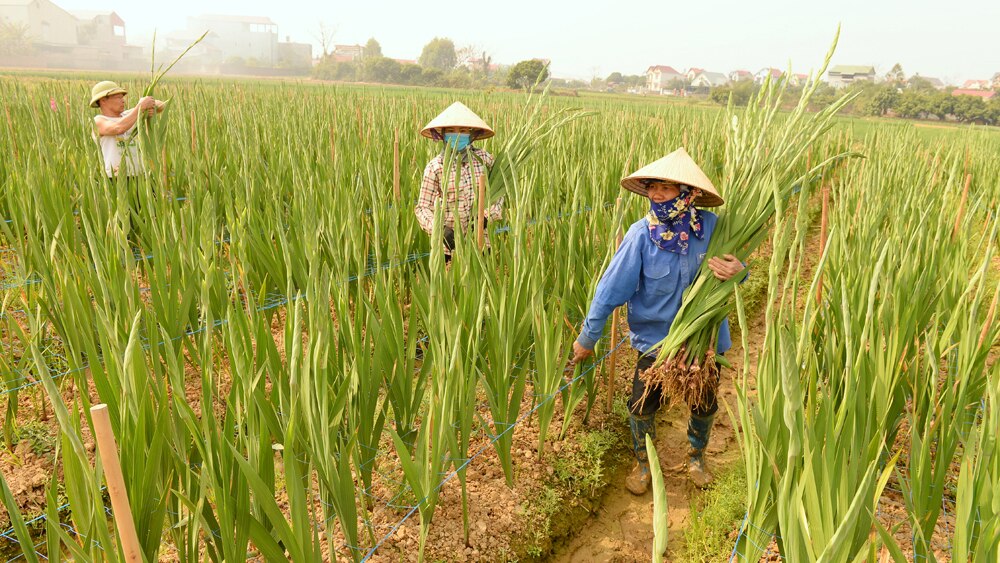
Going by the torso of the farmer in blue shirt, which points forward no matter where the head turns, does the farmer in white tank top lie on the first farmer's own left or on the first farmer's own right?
on the first farmer's own right

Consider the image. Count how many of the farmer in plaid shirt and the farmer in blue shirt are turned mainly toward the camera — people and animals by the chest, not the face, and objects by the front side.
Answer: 2

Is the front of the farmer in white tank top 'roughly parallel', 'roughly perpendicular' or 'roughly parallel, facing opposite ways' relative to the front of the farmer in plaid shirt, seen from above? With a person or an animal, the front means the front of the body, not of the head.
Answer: roughly perpendicular

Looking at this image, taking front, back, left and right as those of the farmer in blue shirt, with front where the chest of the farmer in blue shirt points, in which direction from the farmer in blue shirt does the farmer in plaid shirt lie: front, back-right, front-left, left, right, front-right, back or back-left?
back-right

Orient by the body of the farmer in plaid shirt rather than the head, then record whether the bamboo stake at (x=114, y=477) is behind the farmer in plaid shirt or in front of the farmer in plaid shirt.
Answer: in front

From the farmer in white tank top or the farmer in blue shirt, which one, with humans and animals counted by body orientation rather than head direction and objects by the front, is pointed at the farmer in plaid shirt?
the farmer in white tank top
